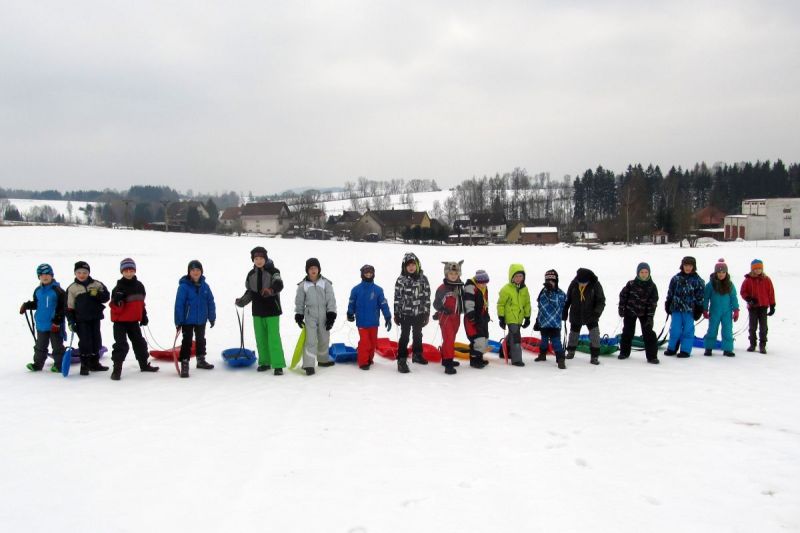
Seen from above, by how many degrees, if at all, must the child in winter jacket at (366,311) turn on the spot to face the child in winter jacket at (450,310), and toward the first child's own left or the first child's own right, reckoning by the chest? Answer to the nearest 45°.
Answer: approximately 90° to the first child's own left

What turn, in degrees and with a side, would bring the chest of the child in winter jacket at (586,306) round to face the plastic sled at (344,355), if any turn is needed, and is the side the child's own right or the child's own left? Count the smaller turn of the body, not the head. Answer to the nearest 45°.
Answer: approximately 90° to the child's own right

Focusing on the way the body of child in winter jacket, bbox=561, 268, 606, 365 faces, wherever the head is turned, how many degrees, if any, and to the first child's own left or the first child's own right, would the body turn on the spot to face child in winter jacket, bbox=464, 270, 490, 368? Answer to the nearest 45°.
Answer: approximately 45° to the first child's own right

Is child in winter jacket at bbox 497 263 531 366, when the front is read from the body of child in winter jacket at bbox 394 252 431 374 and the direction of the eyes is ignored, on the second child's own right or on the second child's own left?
on the second child's own left

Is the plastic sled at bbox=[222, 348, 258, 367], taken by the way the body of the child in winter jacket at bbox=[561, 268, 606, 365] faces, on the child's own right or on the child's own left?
on the child's own right

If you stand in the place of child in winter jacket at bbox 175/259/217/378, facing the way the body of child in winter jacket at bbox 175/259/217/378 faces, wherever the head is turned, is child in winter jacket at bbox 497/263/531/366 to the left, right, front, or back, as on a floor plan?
left

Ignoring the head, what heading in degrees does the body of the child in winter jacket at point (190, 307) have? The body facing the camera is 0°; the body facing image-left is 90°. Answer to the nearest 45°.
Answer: approximately 0°

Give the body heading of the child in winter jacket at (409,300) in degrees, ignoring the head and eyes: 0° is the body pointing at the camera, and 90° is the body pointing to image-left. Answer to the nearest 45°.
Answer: approximately 0°

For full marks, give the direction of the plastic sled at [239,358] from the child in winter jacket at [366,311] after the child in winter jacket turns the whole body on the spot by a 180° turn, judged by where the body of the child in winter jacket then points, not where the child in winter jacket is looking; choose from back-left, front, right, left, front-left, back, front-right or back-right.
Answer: left
